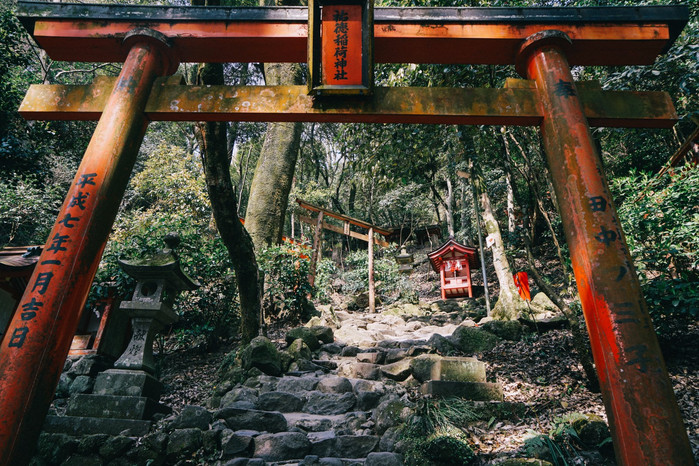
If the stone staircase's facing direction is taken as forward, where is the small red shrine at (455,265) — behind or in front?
behind

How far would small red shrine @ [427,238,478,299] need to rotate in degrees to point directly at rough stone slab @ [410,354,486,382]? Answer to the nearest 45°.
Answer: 0° — it already faces it

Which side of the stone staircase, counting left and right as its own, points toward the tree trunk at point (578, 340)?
left

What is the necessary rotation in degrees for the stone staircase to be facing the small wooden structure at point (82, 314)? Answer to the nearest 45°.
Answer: approximately 135° to its right

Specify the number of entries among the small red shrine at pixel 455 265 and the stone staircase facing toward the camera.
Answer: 2

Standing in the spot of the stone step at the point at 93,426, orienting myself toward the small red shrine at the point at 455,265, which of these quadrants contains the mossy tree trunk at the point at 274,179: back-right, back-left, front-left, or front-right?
front-left

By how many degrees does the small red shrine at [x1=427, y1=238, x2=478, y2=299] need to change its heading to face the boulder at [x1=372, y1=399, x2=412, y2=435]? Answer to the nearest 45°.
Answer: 0° — it already faces it

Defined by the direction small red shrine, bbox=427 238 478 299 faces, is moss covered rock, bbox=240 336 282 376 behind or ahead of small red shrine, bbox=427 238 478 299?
ahead

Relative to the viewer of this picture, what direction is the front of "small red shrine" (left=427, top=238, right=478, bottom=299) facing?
facing the viewer

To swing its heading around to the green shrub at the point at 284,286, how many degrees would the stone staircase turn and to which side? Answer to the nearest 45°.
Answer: approximately 180°

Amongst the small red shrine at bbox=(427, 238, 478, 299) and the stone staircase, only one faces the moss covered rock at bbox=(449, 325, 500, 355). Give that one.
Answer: the small red shrine

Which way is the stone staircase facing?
toward the camera

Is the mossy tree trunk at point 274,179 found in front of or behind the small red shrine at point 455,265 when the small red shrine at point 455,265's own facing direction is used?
in front

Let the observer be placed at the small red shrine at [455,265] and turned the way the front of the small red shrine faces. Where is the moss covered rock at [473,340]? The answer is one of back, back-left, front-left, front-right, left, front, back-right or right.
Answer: front

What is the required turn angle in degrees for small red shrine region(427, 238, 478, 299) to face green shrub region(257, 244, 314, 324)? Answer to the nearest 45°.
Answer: approximately 45° to its right

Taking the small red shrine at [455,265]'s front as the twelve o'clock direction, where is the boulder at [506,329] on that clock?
The boulder is roughly at 12 o'clock from the small red shrine.

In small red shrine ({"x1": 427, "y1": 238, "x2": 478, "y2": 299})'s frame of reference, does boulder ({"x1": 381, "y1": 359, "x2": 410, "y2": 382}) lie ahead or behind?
ahead
